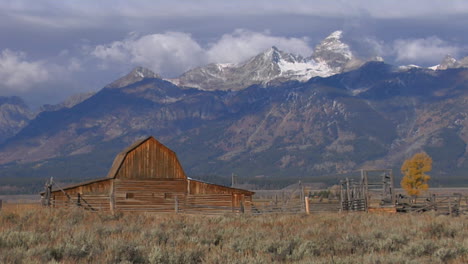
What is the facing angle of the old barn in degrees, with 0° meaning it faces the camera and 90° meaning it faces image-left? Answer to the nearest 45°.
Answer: approximately 0°
